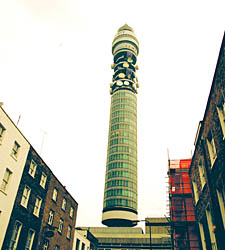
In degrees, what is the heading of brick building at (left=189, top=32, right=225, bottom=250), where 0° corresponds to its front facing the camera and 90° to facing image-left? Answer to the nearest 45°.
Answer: approximately 90°

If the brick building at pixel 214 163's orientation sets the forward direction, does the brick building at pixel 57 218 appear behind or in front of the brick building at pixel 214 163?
in front

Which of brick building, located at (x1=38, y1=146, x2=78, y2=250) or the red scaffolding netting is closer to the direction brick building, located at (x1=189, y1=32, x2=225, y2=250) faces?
the brick building

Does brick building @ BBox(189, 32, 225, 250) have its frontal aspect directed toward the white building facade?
yes

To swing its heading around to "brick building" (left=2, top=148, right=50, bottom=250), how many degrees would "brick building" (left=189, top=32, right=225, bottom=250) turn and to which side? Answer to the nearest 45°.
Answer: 0° — it already faces it

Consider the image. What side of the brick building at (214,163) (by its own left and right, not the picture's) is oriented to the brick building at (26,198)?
front

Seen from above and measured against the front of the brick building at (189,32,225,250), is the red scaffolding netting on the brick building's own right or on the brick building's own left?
on the brick building's own right
